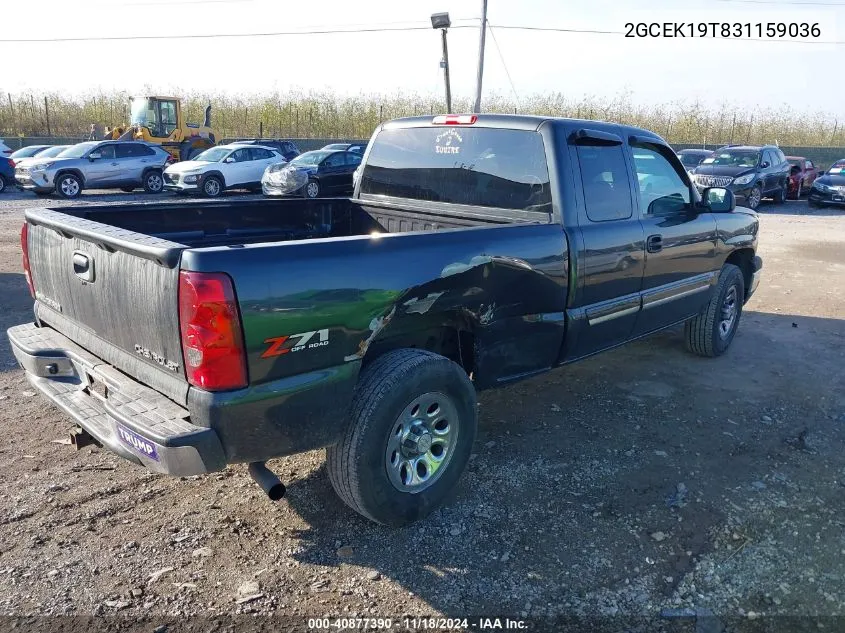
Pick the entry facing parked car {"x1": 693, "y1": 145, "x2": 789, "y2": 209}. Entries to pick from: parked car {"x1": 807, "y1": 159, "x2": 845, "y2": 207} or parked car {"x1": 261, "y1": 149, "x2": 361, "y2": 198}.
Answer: parked car {"x1": 807, "y1": 159, "x2": 845, "y2": 207}

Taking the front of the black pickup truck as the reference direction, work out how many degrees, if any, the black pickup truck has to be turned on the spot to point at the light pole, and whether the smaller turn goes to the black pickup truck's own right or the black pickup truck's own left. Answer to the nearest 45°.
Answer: approximately 45° to the black pickup truck's own left

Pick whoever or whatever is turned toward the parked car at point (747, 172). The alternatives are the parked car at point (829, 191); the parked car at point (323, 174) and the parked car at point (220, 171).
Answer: the parked car at point (829, 191)

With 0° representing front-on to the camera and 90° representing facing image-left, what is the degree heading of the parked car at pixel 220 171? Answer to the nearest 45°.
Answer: approximately 45°

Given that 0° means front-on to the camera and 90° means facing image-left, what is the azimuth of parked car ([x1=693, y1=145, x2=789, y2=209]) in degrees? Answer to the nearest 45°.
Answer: approximately 45°

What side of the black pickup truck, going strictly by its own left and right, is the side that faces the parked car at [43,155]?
left

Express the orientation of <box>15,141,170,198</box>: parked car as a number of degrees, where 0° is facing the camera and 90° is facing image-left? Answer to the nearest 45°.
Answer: approximately 45°

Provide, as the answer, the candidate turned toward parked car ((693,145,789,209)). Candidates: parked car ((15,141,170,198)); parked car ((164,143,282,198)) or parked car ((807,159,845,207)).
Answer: parked car ((807,159,845,207))
